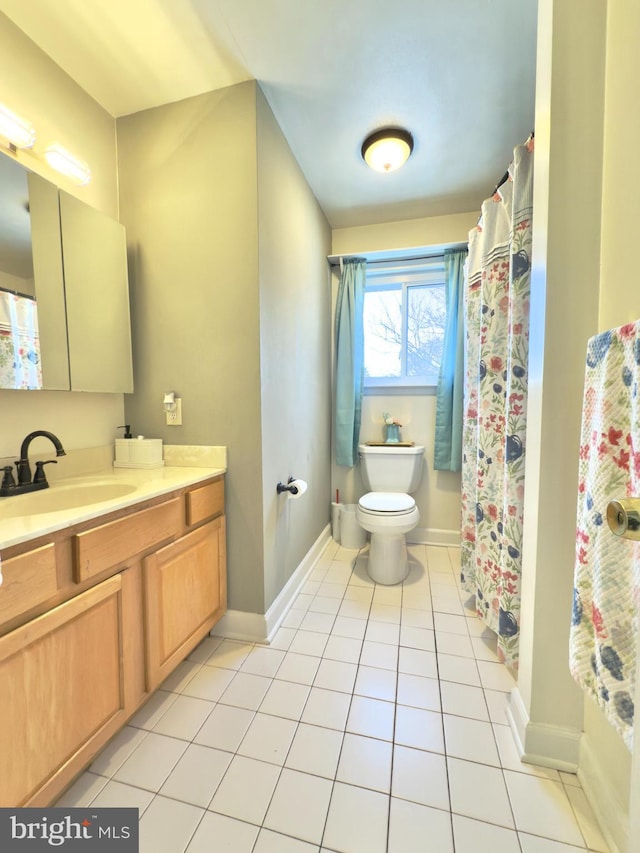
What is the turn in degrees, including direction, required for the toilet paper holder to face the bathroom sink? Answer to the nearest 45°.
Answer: approximately 135° to its right

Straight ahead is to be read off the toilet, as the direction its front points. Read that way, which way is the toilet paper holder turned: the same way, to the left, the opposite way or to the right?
to the left

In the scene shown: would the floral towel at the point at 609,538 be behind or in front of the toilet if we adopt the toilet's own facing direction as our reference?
in front

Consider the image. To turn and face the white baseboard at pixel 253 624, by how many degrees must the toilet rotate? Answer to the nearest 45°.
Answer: approximately 45° to its right

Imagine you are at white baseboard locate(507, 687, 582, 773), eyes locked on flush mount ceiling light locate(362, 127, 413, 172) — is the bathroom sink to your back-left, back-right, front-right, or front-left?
front-left

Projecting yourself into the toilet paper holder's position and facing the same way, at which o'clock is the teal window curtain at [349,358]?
The teal window curtain is roughly at 10 o'clock from the toilet paper holder.

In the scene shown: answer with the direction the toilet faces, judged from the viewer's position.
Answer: facing the viewer

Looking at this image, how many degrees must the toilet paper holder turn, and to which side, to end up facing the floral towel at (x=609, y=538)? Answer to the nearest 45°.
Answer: approximately 45° to its right

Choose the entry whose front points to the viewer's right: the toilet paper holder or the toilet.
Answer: the toilet paper holder

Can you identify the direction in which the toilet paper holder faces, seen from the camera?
facing to the right of the viewer

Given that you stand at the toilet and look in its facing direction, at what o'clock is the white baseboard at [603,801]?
The white baseboard is roughly at 11 o'clock from the toilet.

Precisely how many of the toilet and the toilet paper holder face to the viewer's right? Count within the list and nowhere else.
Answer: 1
